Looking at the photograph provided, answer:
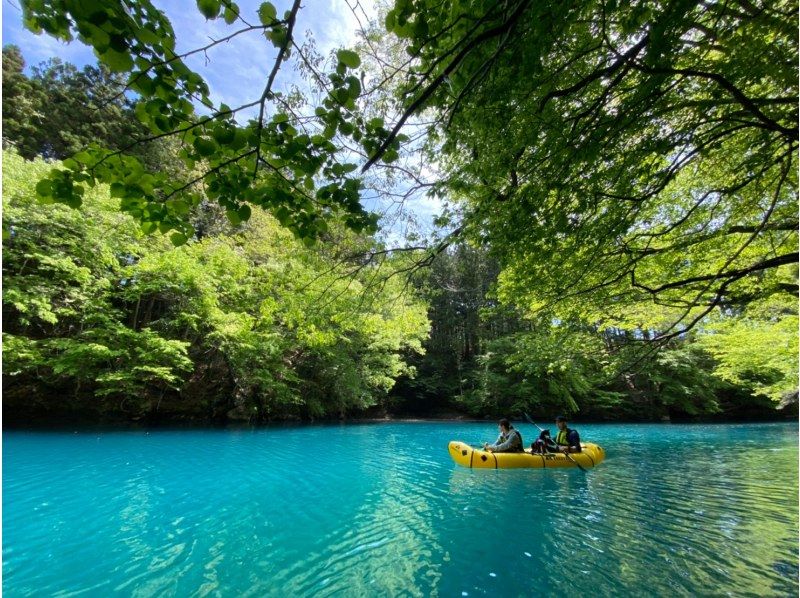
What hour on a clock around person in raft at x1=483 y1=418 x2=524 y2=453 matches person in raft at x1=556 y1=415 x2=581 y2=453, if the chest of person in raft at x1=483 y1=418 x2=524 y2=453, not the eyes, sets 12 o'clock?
person in raft at x1=556 y1=415 x2=581 y2=453 is roughly at 5 o'clock from person in raft at x1=483 y1=418 x2=524 y2=453.

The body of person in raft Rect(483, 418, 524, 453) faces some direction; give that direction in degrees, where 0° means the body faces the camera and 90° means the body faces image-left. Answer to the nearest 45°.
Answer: approximately 90°
